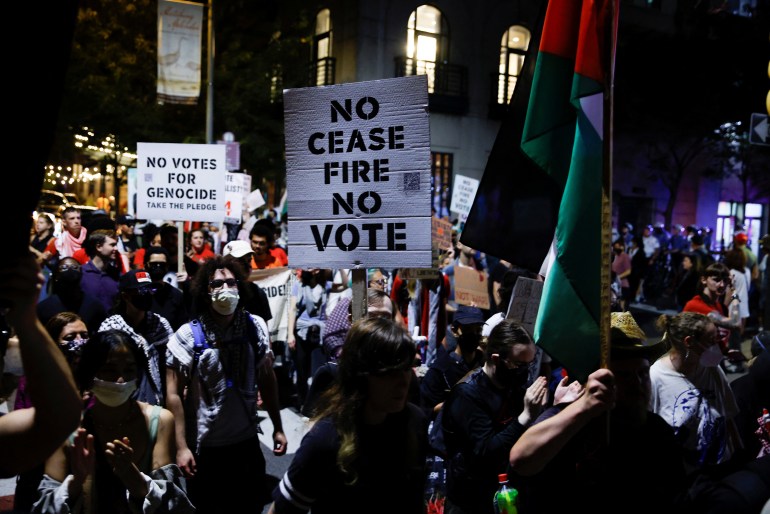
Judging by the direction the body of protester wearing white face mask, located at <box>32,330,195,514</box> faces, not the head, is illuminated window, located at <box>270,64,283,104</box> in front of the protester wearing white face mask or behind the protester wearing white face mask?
behind

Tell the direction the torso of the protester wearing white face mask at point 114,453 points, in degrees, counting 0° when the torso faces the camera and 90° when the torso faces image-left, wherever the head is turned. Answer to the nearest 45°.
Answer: approximately 0°

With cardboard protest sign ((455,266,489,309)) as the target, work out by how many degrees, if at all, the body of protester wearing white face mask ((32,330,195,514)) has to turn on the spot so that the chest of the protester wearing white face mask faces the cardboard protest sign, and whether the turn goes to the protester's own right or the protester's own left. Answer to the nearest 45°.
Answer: approximately 135° to the protester's own left

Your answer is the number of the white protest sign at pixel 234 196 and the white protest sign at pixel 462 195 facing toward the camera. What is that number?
2

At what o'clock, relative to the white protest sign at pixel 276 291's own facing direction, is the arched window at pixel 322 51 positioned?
The arched window is roughly at 6 o'clock from the white protest sign.

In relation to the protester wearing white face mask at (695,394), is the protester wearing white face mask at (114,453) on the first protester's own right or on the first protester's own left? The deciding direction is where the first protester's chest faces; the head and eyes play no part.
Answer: on the first protester's own right

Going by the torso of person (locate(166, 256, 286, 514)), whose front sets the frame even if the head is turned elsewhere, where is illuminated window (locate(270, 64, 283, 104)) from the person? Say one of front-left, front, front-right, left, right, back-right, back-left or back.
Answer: back

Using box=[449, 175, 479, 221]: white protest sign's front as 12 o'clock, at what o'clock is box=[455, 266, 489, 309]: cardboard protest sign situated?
The cardboard protest sign is roughly at 12 o'clock from the white protest sign.
